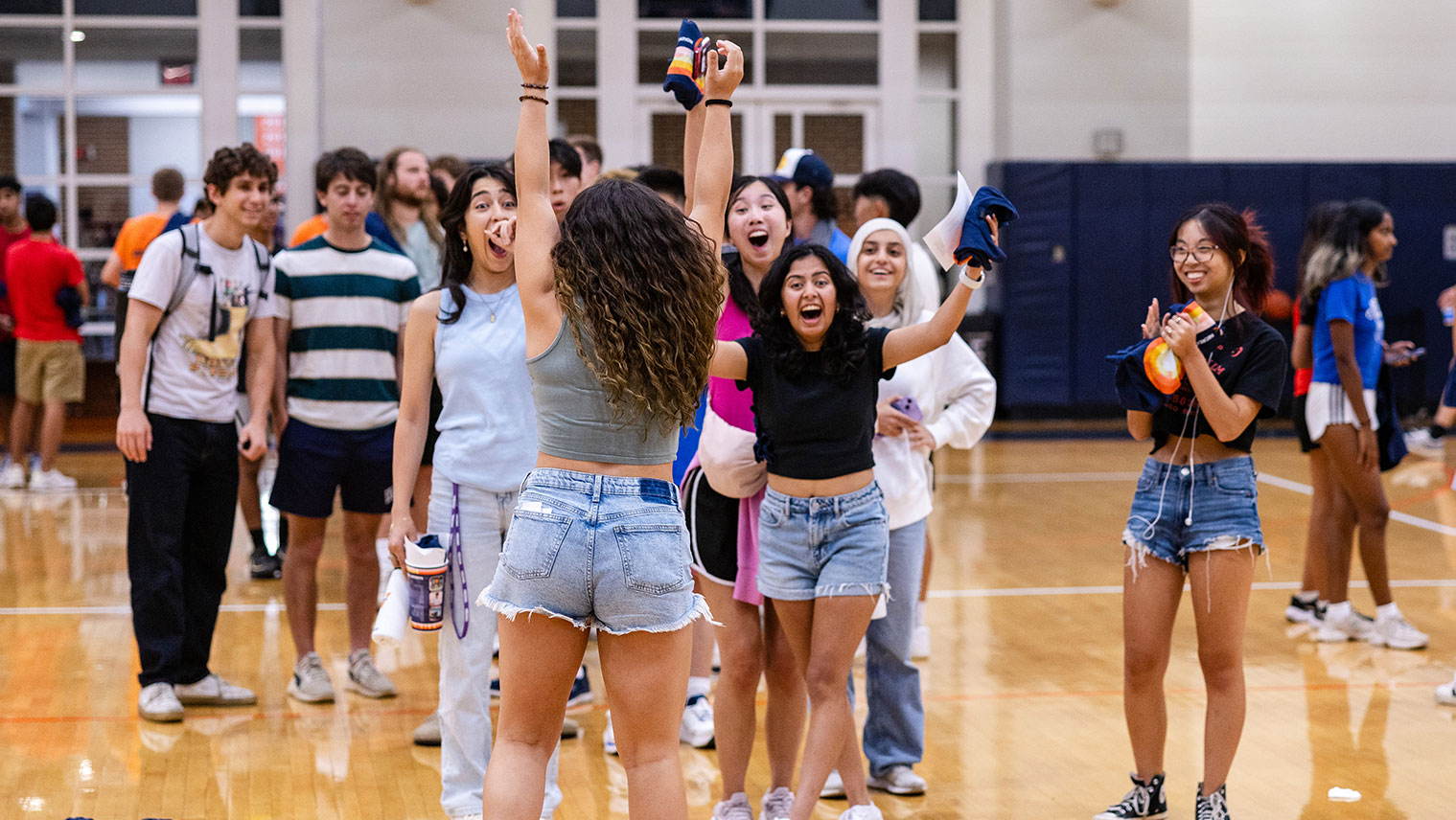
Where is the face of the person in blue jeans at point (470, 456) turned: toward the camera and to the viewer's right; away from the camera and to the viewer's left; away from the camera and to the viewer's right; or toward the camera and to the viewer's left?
toward the camera and to the viewer's right

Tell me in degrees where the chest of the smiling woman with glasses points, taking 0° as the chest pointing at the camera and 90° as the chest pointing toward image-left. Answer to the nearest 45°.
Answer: approximately 45°

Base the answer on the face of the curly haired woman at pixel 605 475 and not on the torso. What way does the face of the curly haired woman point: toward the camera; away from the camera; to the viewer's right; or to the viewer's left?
away from the camera

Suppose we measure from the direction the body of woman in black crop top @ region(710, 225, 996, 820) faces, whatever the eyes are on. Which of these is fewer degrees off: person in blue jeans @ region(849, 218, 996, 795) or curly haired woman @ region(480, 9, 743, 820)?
the curly haired woman

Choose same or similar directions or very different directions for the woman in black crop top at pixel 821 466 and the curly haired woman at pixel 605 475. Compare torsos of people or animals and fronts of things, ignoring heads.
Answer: very different directions

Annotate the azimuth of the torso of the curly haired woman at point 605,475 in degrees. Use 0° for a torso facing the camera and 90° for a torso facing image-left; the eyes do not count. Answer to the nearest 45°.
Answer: approximately 180°

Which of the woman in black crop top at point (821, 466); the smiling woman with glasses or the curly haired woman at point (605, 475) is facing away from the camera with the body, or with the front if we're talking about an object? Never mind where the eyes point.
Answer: the curly haired woman
